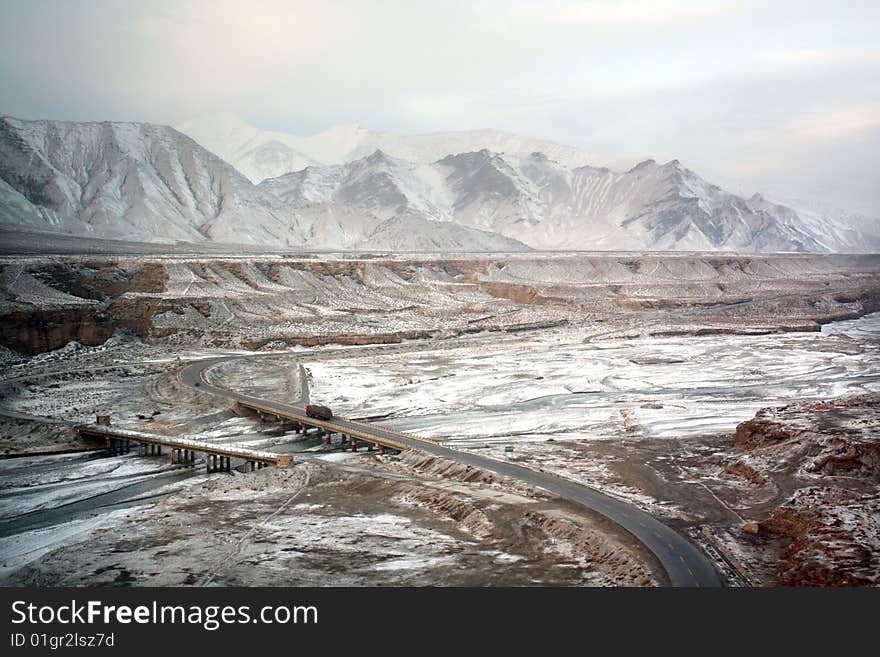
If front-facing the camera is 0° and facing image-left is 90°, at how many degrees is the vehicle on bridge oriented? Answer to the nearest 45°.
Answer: approximately 315°
